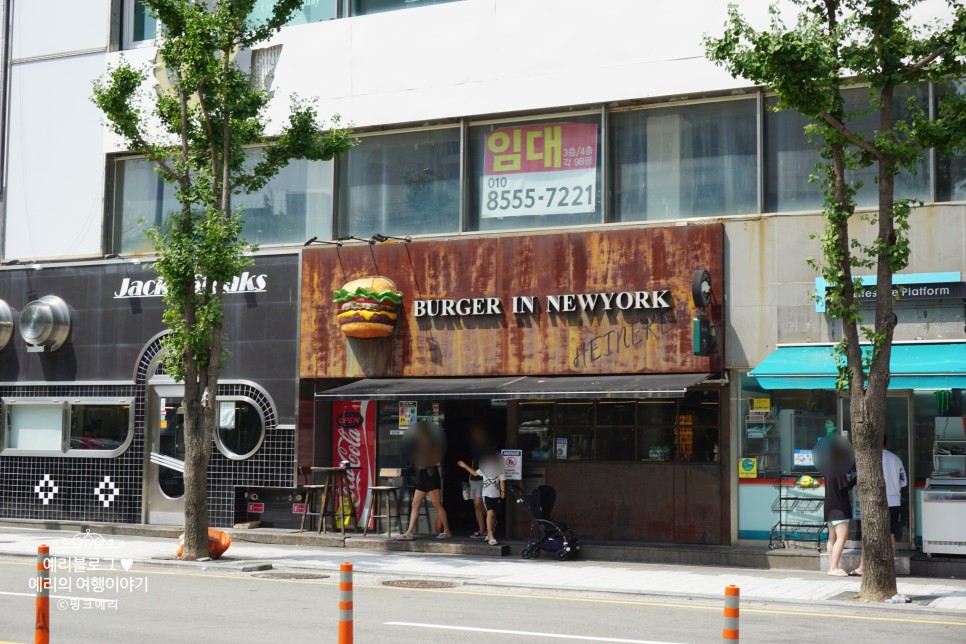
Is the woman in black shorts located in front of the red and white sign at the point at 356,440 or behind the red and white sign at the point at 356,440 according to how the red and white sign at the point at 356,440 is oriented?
in front

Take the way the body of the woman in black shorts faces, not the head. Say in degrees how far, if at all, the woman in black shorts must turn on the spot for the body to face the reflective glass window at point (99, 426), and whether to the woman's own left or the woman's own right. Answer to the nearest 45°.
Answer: approximately 45° to the woman's own right

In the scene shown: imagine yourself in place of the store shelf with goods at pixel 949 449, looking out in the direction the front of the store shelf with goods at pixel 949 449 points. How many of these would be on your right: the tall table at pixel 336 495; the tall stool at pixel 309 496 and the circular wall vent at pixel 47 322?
3

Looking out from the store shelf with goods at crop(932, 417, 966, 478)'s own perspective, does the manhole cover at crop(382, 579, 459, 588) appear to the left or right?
on its right

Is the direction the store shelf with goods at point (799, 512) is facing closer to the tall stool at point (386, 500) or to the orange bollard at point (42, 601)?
the orange bollard

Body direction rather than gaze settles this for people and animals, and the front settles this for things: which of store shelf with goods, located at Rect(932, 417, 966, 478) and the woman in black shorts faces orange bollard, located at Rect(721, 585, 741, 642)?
the store shelf with goods

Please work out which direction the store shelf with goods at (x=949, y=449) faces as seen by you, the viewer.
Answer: facing the viewer

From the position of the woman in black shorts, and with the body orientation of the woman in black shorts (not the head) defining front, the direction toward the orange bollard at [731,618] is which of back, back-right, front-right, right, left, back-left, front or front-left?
left

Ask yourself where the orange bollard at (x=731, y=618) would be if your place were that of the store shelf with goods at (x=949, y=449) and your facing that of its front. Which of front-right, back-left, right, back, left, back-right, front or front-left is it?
front

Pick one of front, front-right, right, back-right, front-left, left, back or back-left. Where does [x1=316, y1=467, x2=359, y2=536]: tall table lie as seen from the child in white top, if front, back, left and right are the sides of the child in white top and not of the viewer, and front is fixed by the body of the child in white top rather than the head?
back-right

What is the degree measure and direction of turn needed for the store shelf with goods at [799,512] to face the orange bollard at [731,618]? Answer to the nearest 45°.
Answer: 0° — it already faces it

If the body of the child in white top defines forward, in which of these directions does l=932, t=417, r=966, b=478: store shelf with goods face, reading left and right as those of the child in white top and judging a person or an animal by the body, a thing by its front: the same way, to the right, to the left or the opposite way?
the same way

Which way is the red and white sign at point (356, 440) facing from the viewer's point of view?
toward the camera

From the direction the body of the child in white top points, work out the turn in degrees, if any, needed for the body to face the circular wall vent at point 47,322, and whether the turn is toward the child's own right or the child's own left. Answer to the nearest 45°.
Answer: approximately 135° to the child's own right

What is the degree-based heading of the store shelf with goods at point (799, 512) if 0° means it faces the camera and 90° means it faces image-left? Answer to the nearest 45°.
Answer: approximately 0°
